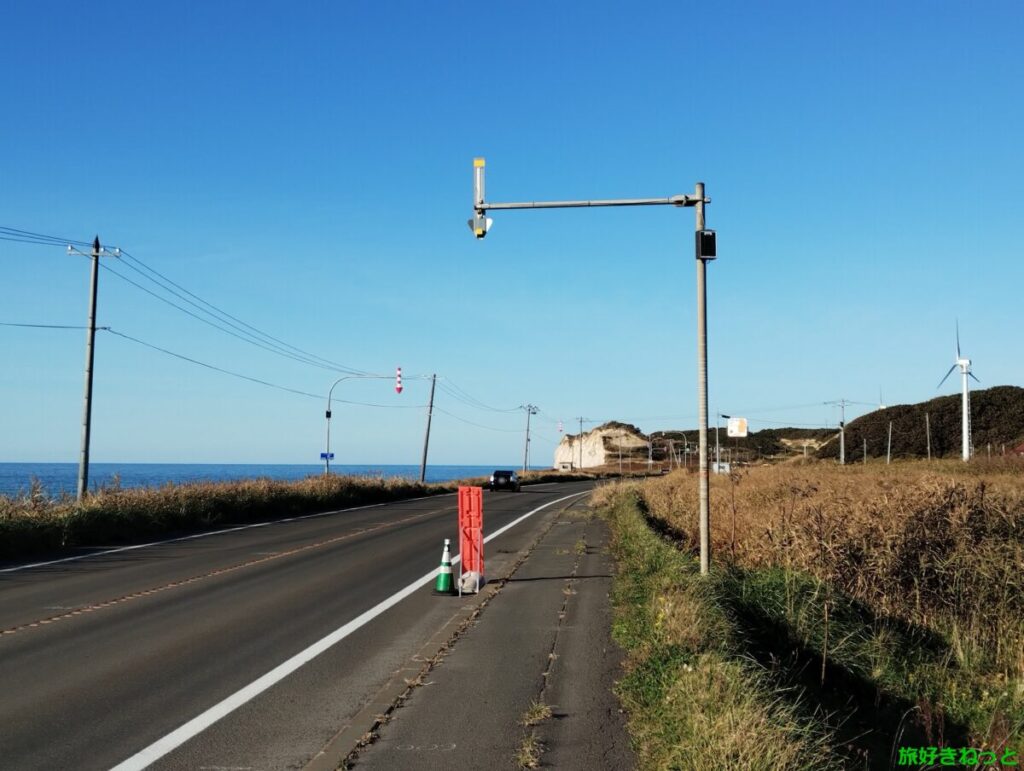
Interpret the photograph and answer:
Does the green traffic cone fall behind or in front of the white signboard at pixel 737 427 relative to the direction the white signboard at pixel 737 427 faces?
in front

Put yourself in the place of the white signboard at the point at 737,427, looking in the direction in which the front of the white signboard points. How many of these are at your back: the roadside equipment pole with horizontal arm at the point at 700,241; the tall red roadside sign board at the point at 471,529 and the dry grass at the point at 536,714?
0

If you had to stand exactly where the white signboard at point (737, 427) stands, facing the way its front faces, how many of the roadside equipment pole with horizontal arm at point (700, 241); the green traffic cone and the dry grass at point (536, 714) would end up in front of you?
3

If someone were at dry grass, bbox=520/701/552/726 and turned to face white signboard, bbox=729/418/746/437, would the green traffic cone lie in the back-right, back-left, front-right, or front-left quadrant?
front-left

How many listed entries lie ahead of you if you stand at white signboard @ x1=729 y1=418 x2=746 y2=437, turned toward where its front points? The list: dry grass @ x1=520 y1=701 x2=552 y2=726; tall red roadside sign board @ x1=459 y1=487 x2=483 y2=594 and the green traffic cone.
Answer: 3

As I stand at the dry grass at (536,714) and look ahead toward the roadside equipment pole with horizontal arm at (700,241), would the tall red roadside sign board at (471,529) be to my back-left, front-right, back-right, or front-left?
front-left

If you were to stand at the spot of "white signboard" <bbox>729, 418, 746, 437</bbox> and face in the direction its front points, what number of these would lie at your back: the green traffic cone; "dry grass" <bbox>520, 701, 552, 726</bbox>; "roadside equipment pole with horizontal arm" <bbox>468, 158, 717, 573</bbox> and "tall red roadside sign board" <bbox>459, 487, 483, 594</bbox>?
0

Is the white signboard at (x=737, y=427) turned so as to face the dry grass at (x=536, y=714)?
yes

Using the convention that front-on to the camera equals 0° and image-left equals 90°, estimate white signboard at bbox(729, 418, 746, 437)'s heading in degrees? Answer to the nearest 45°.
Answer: approximately 0°

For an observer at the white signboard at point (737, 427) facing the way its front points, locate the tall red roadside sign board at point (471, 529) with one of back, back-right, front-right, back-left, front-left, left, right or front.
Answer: front

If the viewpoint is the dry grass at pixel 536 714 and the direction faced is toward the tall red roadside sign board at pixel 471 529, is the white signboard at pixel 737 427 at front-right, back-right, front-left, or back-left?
front-right

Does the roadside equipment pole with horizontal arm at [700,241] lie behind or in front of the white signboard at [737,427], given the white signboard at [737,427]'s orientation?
in front
